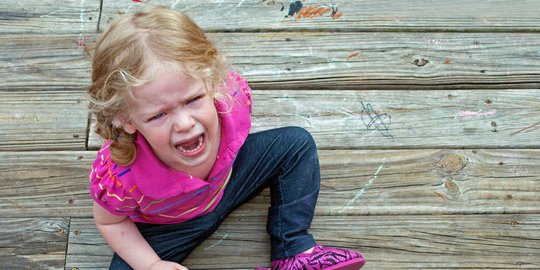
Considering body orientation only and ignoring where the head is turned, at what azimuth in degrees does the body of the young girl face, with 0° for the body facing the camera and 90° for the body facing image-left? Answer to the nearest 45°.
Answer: approximately 315°
